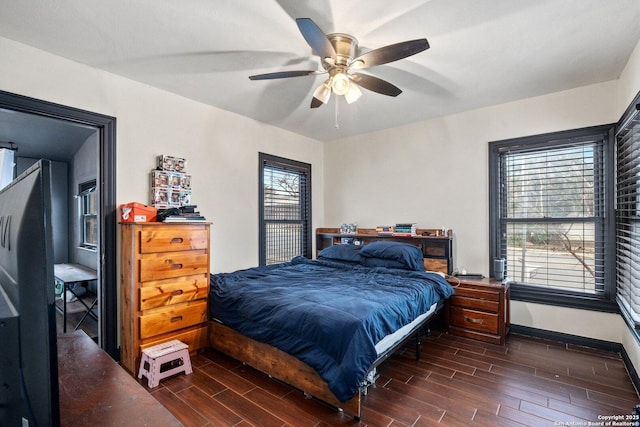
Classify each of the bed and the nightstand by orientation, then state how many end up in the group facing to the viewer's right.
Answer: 0

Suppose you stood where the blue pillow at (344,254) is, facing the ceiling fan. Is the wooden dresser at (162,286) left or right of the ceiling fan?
right

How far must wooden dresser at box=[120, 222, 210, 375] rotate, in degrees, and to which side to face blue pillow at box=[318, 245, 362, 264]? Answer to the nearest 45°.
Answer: approximately 45° to its left

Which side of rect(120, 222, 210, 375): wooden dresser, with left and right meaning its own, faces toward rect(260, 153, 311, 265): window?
left

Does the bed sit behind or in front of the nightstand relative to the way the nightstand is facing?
in front

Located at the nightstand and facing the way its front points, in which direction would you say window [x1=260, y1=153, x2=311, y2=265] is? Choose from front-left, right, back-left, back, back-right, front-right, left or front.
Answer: front-right

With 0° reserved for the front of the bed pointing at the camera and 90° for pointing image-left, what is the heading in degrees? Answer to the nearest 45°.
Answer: approximately 45°

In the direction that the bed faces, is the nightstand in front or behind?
behind

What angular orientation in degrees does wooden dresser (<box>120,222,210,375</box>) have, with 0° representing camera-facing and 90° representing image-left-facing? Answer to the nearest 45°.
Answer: approximately 315°

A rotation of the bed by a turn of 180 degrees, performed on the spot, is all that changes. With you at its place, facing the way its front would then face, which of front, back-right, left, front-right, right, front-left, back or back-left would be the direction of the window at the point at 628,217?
front-right
